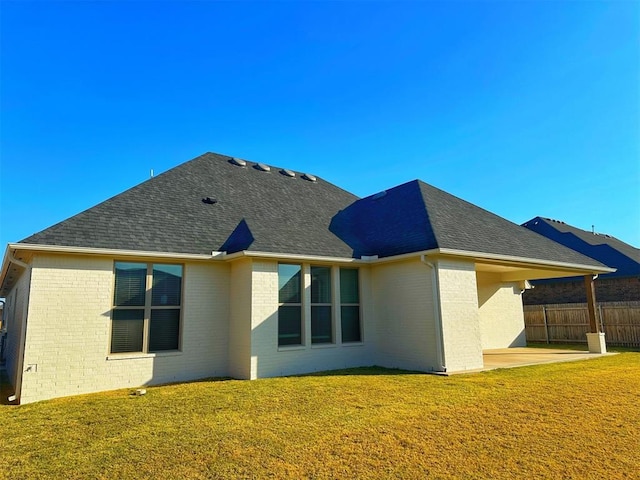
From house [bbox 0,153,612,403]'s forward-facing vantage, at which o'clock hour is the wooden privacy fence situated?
The wooden privacy fence is roughly at 2 o'clock from the house.

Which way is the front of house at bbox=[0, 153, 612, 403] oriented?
away from the camera
